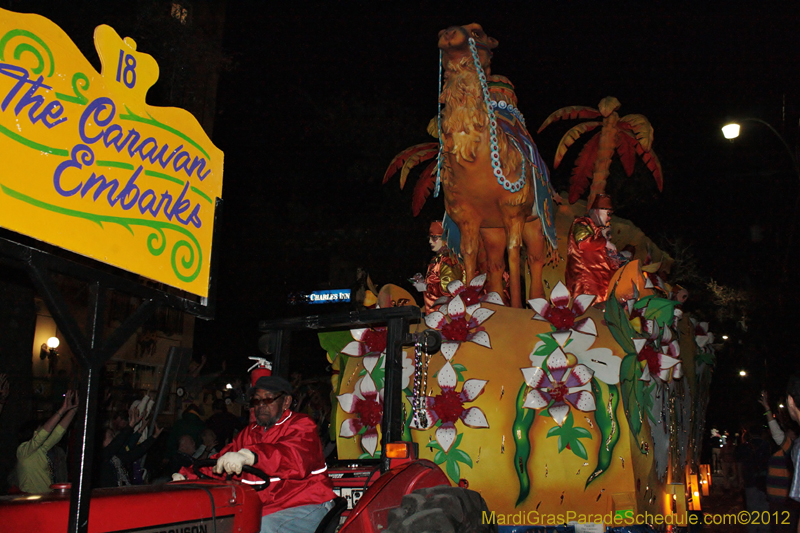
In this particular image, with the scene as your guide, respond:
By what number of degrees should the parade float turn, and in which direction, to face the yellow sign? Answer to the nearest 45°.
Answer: approximately 45° to its left

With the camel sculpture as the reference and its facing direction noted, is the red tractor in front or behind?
in front

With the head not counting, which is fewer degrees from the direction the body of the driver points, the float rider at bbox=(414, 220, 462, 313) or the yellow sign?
the yellow sign

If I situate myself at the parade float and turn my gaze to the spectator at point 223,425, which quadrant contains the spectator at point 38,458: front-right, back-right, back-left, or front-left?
front-left

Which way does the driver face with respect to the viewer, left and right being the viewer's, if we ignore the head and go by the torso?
facing the viewer and to the left of the viewer

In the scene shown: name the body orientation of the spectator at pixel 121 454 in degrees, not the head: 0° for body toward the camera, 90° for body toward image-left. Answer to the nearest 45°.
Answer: approximately 315°

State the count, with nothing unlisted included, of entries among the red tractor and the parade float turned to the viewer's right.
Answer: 0

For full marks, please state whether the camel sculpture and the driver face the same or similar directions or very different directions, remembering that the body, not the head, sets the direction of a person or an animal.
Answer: same or similar directions

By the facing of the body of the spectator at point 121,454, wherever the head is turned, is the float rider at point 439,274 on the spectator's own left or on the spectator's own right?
on the spectator's own left

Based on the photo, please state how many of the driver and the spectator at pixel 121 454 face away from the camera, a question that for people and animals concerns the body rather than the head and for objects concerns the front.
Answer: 0

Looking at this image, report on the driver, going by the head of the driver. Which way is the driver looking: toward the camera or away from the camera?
toward the camera

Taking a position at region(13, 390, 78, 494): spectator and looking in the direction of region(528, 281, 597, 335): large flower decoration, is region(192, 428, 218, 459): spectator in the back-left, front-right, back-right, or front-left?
front-left

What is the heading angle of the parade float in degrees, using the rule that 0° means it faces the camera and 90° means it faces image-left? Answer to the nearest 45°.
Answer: approximately 45°

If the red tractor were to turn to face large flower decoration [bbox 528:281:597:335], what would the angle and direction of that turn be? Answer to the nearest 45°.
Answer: approximately 180°
